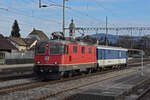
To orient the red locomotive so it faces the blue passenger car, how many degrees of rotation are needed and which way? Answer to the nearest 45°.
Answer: approximately 180°

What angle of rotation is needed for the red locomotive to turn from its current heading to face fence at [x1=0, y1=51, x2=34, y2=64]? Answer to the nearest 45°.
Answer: approximately 135° to its right

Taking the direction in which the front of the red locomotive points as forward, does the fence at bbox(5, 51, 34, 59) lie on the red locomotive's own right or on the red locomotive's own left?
on the red locomotive's own right

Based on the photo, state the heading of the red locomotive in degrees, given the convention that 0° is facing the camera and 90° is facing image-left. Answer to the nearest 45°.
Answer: approximately 45°
